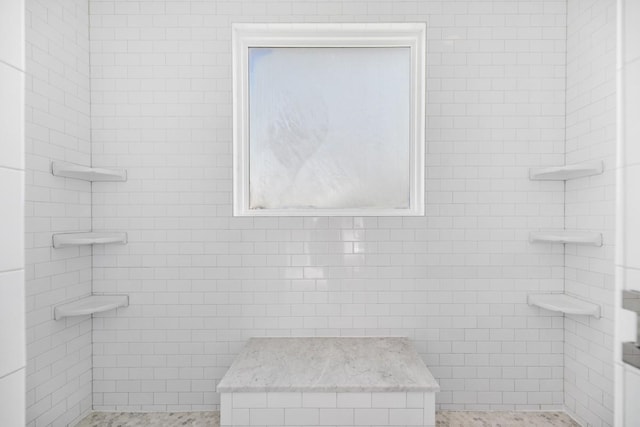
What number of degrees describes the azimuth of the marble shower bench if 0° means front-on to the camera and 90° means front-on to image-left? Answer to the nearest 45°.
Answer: approximately 0°

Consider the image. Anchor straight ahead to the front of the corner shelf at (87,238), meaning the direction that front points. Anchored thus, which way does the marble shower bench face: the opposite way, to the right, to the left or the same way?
to the right

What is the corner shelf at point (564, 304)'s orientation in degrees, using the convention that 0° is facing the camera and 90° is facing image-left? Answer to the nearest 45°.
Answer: approximately 45°

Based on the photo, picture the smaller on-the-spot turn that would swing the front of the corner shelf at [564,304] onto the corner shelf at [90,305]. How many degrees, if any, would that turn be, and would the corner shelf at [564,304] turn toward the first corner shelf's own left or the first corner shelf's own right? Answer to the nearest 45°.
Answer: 0° — it already faces it

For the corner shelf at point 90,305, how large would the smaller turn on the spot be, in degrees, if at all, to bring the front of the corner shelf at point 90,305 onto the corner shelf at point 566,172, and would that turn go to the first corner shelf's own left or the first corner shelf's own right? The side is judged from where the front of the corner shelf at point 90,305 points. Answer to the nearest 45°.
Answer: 0° — it already faces it

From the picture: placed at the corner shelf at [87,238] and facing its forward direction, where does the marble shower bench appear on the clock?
The marble shower bench is roughly at 12 o'clock from the corner shelf.

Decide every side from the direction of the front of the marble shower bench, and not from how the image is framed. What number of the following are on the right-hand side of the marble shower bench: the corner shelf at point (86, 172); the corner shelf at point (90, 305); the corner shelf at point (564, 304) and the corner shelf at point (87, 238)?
3

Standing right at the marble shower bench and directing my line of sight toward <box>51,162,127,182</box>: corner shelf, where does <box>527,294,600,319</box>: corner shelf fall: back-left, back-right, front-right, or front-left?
back-right

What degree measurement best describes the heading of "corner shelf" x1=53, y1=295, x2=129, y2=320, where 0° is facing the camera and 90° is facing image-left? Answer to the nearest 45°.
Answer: approximately 315°

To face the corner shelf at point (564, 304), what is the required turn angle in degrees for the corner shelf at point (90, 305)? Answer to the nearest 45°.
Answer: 0° — it already faces it

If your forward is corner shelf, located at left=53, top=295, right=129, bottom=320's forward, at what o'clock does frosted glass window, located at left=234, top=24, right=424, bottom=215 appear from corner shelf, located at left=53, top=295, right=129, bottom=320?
The frosted glass window is roughly at 11 o'clock from the corner shelf.

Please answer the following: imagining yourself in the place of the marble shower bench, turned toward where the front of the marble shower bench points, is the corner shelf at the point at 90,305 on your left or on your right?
on your right
